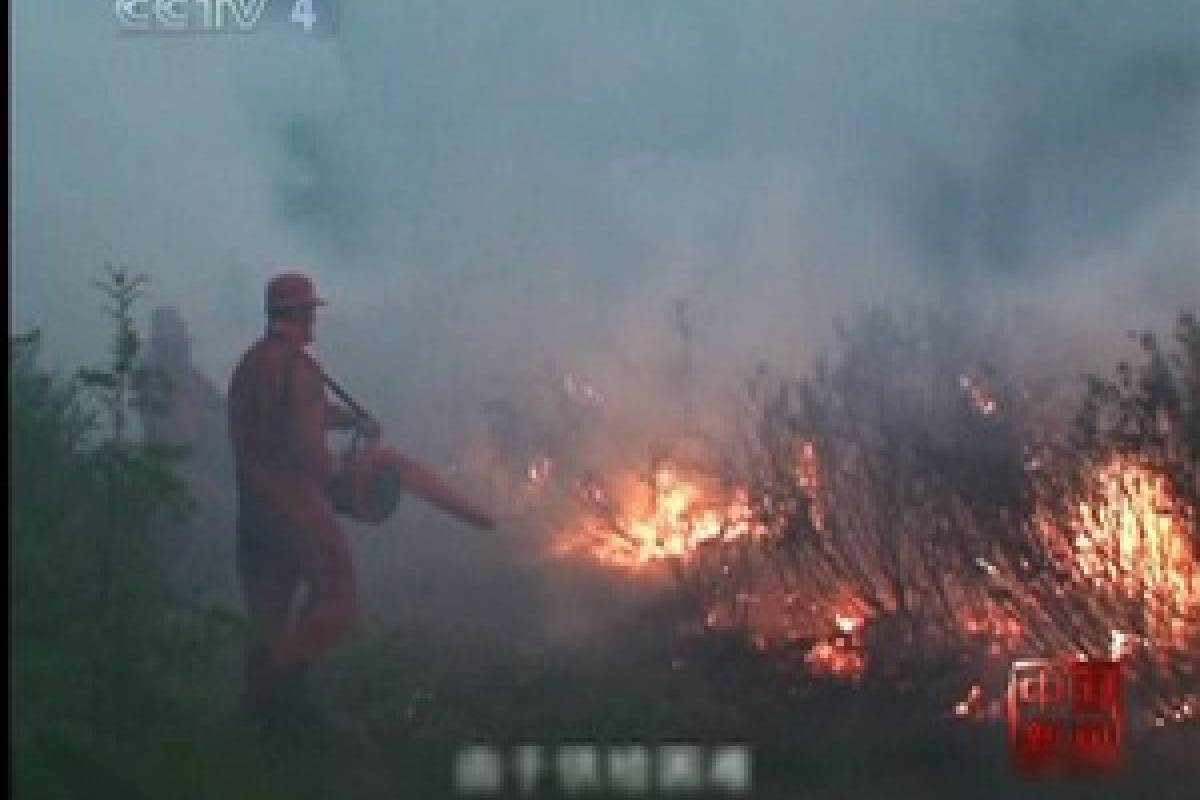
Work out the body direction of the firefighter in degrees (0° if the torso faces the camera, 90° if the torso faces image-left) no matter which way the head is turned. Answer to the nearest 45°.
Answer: approximately 270°
